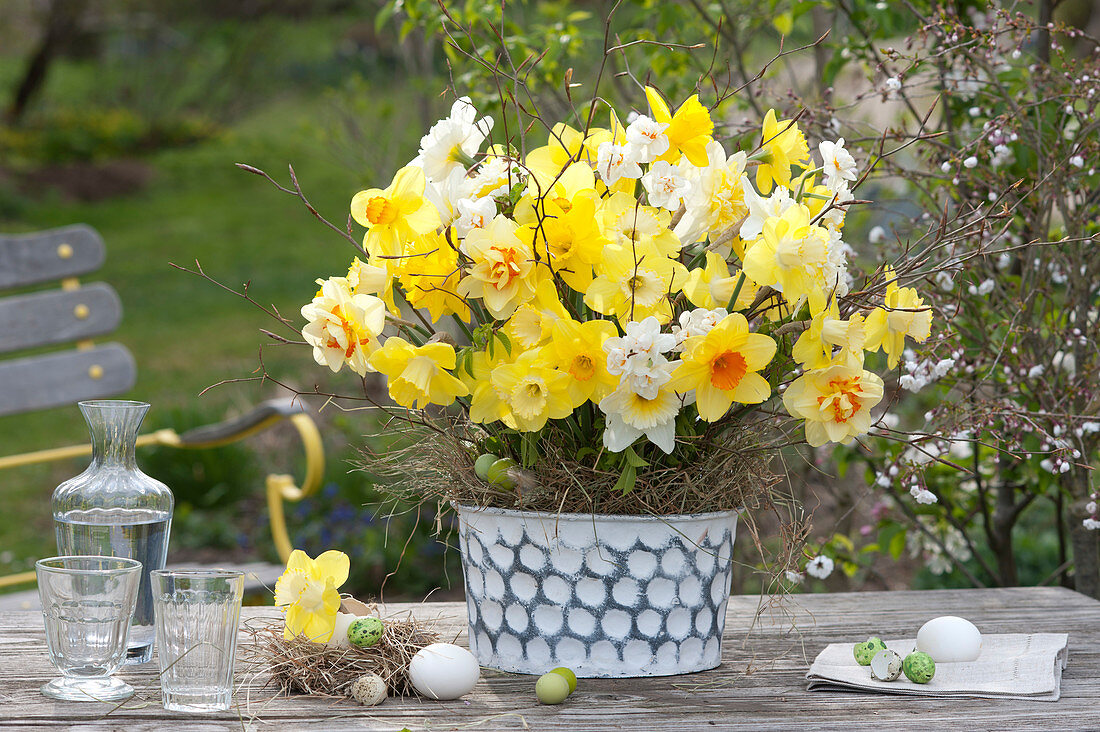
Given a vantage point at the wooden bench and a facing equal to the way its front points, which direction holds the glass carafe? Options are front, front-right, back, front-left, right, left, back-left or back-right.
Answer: front-right

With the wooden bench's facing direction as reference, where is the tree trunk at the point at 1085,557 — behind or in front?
in front

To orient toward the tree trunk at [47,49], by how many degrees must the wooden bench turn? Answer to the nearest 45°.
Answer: approximately 135° to its left

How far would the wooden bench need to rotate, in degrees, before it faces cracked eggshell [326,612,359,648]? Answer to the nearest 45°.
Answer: approximately 45° to its right

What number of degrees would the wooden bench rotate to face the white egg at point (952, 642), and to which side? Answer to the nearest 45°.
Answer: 0° — it already faces it

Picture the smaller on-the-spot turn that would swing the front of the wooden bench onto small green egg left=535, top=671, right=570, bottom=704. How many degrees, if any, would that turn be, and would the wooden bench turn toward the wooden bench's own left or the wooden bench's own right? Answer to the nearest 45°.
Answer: approximately 45° to the wooden bench's own right

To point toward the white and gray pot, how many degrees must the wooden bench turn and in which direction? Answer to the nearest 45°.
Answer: approximately 45° to its right

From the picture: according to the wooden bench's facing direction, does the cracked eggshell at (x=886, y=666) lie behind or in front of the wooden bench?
in front

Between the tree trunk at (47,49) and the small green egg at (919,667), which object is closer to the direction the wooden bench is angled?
the small green egg

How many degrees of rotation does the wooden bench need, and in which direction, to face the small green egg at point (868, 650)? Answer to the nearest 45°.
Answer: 0° — it already faces it

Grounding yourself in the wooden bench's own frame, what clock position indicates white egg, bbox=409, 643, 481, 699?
The white egg is roughly at 1 o'clock from the wooden bench.

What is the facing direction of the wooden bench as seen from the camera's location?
facing the viewer and to the right of the viewer
